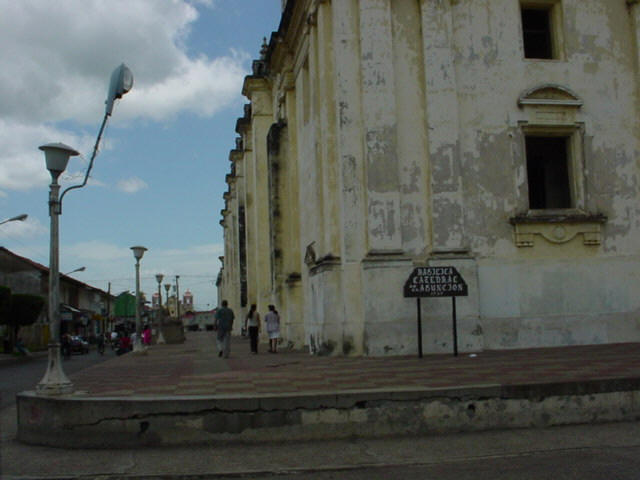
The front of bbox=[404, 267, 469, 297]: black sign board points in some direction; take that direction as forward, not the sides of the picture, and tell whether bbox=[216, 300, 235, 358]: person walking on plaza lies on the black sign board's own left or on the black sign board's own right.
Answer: on the black sign board's own right

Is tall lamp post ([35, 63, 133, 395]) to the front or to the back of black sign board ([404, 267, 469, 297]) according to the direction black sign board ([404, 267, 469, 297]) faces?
to the front

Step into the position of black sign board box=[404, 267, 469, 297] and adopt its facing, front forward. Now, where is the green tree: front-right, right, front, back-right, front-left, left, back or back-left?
back-right
